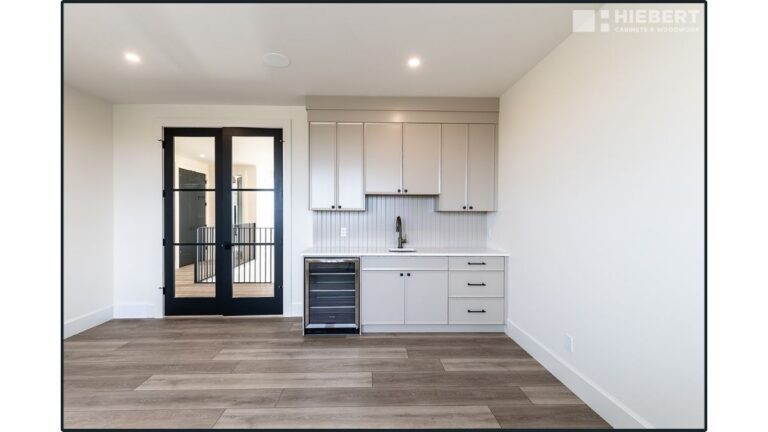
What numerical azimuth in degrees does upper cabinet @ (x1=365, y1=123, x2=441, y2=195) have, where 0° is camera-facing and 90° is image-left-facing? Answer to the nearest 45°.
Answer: approximately 0°

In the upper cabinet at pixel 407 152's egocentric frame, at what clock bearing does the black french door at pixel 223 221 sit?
The black french door is roughly at 3 o'clock from the upper cabinet.

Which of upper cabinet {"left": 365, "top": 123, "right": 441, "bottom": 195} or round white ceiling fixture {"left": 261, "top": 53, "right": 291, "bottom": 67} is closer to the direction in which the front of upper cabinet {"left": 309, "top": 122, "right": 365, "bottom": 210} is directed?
the round white ceiling fixture

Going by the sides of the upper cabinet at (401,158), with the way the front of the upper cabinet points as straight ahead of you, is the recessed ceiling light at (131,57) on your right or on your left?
on your right

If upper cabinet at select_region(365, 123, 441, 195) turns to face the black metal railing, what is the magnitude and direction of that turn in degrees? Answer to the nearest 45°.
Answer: approximately 90° to its right
